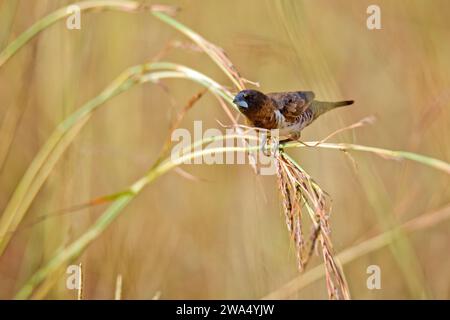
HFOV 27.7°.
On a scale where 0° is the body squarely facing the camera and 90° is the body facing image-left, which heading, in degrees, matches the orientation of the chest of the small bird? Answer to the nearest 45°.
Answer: approximately 90°

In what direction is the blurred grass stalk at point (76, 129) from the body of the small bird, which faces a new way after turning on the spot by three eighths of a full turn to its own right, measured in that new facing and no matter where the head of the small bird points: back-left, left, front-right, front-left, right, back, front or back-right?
back
